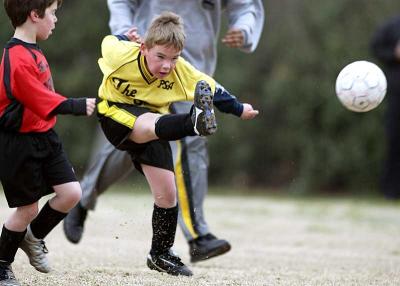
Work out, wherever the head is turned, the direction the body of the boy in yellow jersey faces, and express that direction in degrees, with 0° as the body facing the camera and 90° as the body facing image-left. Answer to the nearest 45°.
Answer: approximately 315°

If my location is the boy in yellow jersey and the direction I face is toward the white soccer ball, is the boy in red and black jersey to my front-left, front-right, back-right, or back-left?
back-right

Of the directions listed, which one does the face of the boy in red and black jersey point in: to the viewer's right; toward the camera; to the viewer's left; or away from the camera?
to the viewer's right

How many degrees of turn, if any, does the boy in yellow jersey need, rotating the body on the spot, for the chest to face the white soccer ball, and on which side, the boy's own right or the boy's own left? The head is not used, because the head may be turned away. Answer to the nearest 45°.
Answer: approximately 45° to the boy's own left

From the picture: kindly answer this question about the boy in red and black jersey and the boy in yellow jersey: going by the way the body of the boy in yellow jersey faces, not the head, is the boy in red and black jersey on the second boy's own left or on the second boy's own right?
on the second boy's own right
